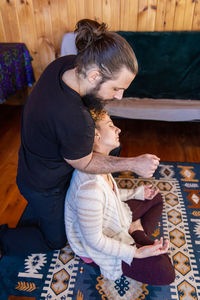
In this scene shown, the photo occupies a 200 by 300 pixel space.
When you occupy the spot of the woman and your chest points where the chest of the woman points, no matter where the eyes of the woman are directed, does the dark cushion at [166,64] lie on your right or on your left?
on your left

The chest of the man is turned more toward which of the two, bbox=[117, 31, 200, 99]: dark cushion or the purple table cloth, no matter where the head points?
the dark cushion

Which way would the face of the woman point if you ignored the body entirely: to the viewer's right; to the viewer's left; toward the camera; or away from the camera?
to the viewer's right

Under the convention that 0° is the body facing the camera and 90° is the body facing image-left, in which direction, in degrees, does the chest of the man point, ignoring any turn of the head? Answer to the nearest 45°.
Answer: approximately 270°

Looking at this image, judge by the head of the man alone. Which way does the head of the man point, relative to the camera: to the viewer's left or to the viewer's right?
to the viewer's right

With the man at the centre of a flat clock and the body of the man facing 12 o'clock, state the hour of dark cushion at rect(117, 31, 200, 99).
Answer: The dark cushion is roughly at 10 o'clock from the man.

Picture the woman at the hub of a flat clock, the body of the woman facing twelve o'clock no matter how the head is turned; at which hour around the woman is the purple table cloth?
The purple table cloth is roughly at 8 o'clock from the woman.

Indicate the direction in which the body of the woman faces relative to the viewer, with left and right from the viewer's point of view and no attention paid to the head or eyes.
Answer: facing to the right of the viewer
